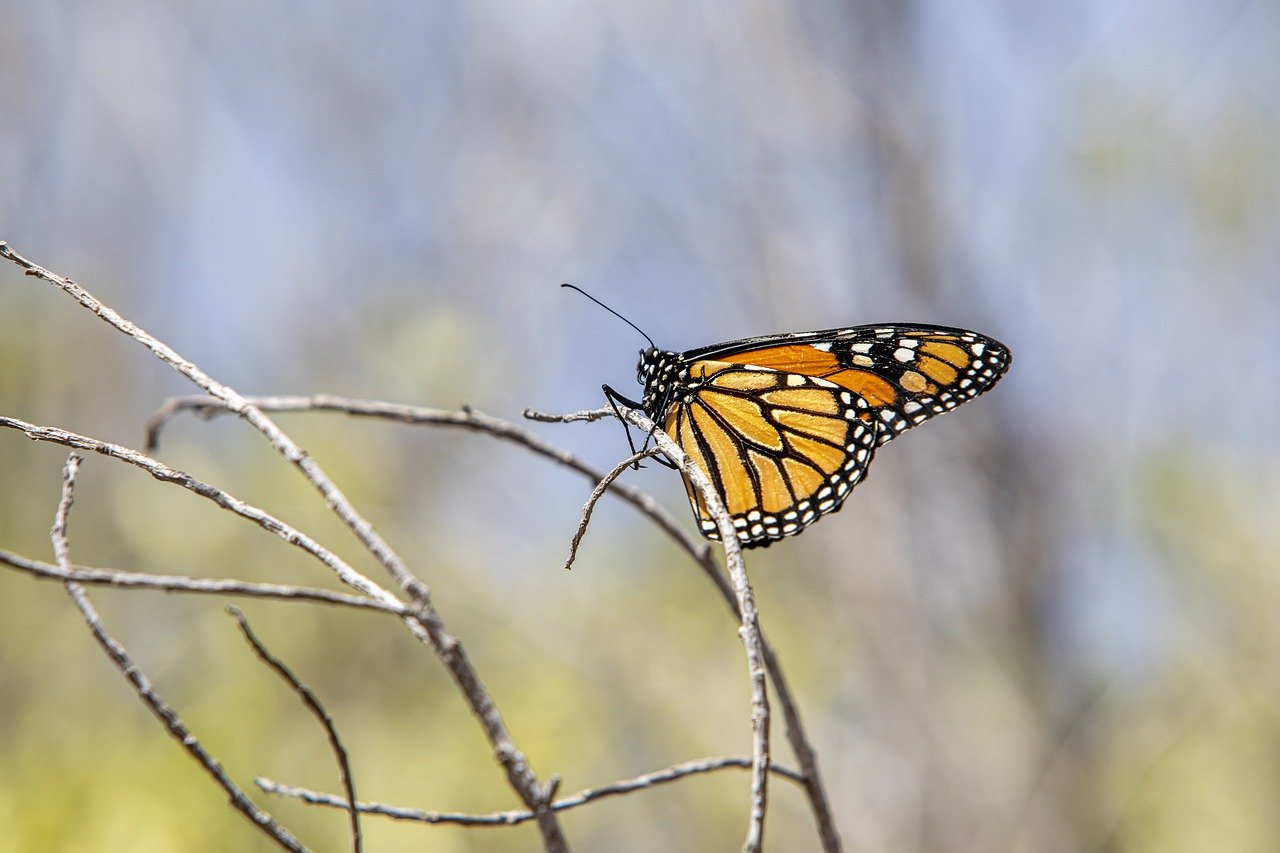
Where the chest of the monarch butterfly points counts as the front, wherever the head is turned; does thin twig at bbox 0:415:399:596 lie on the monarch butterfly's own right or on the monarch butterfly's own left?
on the monarch butterfly's own left

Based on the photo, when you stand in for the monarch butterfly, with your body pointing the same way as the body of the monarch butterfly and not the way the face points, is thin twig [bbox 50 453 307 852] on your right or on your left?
on your left

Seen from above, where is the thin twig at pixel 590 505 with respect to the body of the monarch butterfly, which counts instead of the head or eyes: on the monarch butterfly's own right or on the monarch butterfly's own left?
on the monarch butterfly's own left

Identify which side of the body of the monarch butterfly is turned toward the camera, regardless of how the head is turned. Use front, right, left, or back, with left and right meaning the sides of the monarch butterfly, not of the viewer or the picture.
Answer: left
